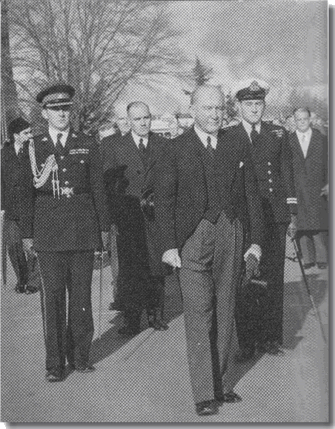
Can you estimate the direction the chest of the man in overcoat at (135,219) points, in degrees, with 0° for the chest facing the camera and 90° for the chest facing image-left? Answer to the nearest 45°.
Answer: approximately 0°

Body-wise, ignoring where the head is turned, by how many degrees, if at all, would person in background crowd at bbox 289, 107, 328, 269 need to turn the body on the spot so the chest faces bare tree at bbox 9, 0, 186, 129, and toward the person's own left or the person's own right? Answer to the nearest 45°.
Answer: approximately 90° to the person's own right
